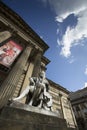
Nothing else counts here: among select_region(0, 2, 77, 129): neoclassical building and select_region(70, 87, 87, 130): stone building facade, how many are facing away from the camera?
0

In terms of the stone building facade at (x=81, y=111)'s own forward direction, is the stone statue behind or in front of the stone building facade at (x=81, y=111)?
in front

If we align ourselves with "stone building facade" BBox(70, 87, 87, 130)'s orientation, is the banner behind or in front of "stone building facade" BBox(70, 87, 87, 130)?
in front

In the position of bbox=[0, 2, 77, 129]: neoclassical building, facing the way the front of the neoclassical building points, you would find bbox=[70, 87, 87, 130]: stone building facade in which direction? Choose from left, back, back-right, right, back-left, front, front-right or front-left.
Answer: left

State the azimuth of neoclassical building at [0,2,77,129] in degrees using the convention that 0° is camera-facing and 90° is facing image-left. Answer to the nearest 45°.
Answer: approximately 315°

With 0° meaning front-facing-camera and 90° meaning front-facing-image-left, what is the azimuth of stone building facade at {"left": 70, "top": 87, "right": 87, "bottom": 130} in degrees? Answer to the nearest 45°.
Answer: approximately 45°
